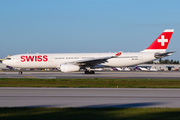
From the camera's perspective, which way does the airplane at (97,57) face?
to the viewer's left
